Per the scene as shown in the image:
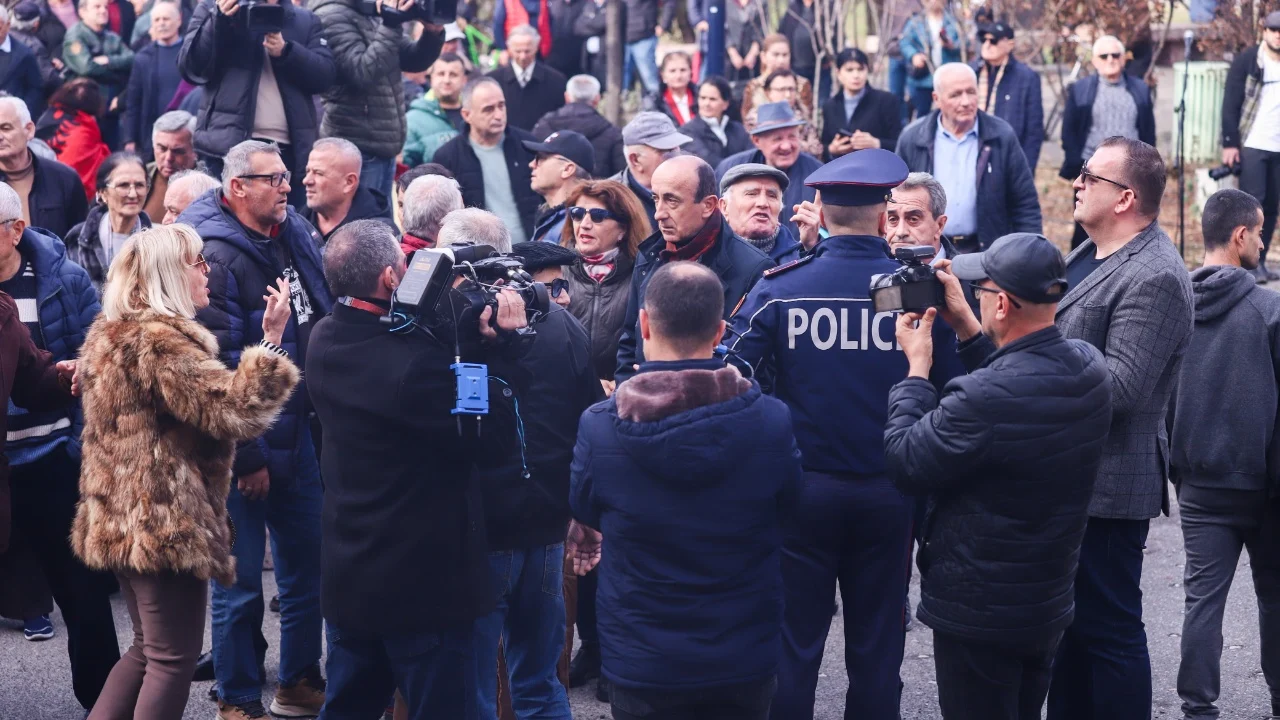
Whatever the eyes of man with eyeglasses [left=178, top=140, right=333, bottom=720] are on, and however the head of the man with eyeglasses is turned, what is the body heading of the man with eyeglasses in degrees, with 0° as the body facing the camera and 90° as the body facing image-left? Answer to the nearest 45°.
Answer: approximately 315°

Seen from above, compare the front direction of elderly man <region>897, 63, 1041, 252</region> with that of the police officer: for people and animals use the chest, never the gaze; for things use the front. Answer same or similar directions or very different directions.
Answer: very different directions

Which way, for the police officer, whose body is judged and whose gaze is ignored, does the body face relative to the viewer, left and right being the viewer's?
facing away from the viewer
